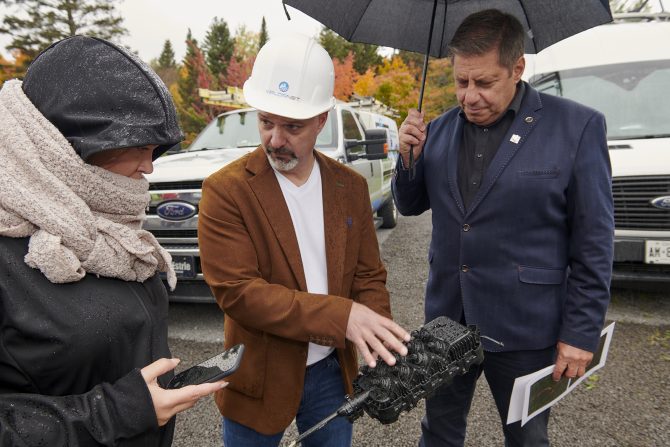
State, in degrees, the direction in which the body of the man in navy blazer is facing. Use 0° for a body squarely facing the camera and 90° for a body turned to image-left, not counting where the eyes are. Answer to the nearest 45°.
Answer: approximately 45°

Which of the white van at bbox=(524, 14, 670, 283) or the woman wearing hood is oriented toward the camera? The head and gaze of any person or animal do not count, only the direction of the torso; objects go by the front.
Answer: the white van

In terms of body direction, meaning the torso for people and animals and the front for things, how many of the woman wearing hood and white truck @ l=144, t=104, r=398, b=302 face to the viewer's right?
1

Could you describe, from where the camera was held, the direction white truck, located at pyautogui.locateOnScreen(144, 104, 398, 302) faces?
facing the viewer and to the left of the viewer

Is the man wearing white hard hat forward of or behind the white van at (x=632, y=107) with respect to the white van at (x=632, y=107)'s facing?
forward

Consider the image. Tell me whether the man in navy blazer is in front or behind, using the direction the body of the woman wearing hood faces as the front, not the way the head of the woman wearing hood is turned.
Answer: in front

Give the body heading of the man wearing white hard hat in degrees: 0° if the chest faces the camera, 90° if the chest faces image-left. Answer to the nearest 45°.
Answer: approximately 315°

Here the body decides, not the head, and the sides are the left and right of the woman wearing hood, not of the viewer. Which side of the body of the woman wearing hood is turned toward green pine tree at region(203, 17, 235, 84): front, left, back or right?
left

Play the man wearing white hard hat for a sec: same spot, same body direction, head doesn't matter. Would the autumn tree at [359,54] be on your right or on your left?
on your left

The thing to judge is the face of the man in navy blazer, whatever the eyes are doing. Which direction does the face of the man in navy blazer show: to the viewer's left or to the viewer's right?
to the viewer's left

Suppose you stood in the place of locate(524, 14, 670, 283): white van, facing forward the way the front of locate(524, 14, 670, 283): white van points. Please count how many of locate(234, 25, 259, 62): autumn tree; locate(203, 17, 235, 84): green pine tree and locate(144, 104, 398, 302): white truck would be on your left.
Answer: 0

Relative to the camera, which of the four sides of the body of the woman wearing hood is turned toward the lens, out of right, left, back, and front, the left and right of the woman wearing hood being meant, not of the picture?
right

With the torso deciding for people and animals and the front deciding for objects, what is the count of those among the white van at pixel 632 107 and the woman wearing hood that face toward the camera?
1

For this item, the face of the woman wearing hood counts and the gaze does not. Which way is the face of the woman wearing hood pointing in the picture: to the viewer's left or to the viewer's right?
to the viewer's right

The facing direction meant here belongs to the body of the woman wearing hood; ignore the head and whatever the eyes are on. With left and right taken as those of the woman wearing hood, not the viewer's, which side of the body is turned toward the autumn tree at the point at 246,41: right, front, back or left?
left
